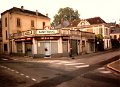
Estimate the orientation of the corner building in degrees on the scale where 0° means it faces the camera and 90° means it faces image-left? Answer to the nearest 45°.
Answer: approximately 0°
